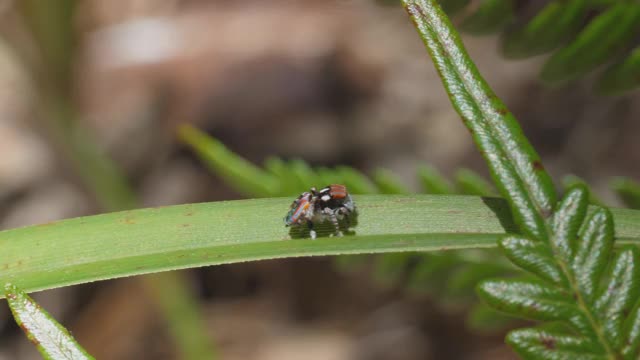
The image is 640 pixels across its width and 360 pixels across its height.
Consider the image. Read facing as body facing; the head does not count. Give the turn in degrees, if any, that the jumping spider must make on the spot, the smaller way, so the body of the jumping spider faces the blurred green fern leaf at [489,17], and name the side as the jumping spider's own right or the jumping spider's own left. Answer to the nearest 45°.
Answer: approximately 45° to the jumping spider's own left

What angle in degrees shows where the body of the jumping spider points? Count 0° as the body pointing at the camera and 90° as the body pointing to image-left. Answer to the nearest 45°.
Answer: approximately 270°

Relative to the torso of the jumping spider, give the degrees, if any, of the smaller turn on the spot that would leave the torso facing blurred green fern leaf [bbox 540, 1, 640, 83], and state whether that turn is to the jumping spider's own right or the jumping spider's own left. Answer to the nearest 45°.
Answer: approximately 45° to the jumping spider's own left

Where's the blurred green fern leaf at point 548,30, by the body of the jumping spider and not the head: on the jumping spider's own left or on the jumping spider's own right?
on the jumping spider's own left
